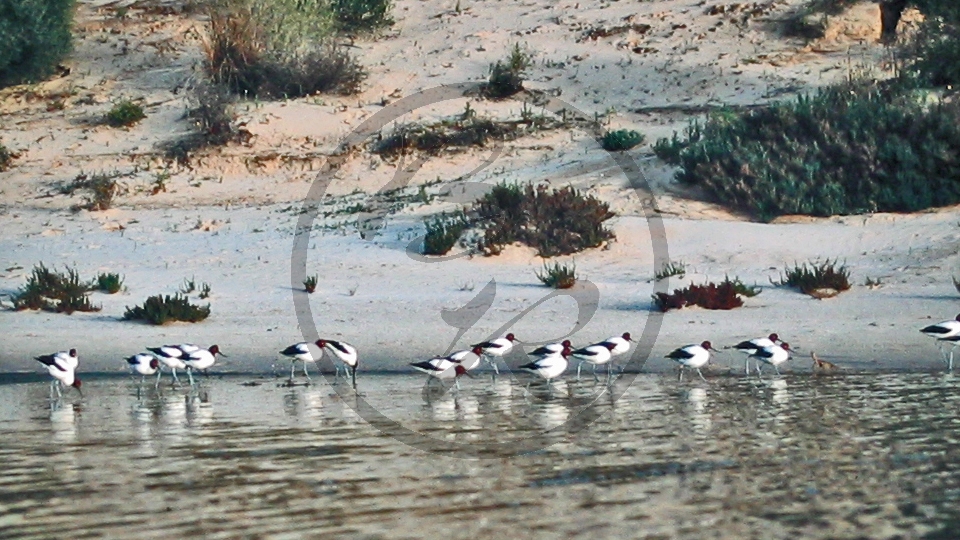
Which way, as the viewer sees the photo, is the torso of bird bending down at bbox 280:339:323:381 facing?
to the viewer's right

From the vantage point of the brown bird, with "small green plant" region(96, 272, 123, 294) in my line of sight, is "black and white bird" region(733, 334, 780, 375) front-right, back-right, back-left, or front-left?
front-left

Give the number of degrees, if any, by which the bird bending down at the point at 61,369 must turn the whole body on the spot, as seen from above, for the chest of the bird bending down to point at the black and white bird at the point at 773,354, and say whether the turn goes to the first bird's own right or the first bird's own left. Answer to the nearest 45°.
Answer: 0° — it already faces it

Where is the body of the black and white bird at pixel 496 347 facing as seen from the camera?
to the viewer's right

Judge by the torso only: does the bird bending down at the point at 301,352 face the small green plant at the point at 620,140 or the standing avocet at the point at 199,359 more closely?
the small green plant

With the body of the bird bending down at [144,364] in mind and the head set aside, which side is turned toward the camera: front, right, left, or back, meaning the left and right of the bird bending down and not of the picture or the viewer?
right

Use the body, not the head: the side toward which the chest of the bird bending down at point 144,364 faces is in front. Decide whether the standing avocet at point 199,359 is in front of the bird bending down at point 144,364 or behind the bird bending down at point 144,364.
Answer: in front

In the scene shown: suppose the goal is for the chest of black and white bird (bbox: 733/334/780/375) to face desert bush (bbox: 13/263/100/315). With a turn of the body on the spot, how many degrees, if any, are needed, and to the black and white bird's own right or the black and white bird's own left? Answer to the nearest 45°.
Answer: approximately 180°

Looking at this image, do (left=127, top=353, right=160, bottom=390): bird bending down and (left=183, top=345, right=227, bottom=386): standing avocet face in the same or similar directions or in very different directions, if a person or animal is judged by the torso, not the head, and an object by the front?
same or similar directions

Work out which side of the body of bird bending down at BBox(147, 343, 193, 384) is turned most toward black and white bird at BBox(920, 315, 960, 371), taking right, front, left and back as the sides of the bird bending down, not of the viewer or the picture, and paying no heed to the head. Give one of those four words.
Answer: front

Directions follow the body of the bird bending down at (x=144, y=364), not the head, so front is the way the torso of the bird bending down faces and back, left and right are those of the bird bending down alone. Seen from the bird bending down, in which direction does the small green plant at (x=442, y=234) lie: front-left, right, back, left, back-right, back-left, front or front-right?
front-left

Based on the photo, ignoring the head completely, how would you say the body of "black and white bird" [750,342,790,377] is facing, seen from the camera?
to the viewer's right
